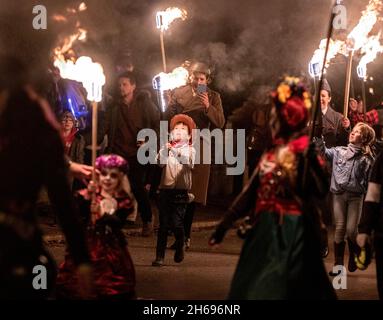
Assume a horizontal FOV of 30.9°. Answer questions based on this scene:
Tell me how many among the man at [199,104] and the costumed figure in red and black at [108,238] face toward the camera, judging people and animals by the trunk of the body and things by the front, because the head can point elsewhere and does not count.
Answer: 2

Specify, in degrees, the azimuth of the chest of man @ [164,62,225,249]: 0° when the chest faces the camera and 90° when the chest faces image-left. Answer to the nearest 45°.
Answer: approximately 0°

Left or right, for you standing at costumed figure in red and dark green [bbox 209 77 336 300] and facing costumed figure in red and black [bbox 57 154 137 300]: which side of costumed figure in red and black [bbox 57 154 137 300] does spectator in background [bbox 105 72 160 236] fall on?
right

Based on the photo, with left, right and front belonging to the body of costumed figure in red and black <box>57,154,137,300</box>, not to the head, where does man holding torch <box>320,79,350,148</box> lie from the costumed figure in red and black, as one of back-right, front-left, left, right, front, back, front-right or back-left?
back-left

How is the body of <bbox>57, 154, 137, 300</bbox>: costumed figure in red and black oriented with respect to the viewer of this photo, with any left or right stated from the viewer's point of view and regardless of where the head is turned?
facing the viewer

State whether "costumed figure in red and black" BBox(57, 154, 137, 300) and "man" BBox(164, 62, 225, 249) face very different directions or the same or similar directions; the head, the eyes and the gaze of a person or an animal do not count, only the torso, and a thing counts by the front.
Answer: same or similar directions

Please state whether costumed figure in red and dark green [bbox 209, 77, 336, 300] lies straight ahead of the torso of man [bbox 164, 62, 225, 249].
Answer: yes

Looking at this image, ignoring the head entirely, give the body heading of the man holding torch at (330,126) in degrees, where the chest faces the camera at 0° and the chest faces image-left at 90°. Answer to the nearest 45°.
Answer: approximately 45°

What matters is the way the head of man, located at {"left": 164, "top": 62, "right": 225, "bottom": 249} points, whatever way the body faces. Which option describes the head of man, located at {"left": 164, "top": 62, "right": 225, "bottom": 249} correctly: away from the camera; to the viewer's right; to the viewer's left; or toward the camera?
toward the camera

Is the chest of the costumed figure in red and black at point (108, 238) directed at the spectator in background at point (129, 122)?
no

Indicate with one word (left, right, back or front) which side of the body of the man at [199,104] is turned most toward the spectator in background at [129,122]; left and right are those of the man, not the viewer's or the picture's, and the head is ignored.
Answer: right

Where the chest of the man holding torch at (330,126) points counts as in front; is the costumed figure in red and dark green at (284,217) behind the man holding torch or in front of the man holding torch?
in front

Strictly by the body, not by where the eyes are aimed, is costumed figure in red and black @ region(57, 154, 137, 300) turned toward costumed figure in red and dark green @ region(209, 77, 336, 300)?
no

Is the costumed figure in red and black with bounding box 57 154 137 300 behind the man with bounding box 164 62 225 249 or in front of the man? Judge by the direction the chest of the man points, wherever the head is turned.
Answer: in front

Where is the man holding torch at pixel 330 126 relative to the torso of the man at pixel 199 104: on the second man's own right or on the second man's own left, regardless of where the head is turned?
on the second man's own left

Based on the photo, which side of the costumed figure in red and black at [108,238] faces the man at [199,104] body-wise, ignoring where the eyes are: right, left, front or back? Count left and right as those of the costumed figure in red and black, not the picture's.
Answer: back
